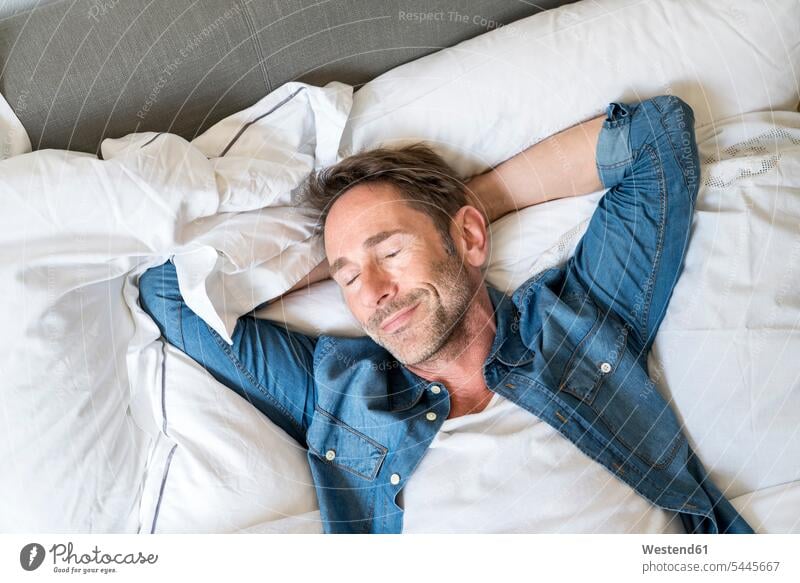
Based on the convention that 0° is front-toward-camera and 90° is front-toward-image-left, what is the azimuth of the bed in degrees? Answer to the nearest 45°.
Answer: approximately 0°
